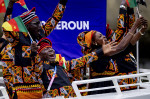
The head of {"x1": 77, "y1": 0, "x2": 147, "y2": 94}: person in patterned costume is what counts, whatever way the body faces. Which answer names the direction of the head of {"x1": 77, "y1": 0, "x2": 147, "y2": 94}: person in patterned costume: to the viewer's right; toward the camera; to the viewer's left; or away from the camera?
to the viewer's right

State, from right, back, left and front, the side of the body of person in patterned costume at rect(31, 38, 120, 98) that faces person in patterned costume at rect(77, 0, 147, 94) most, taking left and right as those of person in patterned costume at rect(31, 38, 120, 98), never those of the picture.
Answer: left

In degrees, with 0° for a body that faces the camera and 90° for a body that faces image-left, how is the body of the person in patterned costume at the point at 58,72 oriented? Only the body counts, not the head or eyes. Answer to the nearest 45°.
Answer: approximately 315°

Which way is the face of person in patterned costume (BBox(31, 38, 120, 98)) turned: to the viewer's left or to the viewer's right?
to the viewer's right
